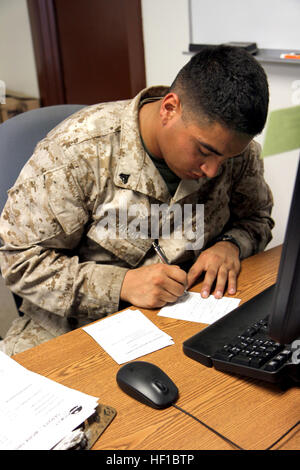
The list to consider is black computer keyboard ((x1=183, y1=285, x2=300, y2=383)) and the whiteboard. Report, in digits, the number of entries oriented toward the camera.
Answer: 1

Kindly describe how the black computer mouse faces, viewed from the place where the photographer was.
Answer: facing the viewer and to the right of the viewer

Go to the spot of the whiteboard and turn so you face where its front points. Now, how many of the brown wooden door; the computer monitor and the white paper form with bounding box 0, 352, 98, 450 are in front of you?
2

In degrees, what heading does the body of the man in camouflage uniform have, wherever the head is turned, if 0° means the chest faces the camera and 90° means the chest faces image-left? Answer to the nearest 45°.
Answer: approximately 315°

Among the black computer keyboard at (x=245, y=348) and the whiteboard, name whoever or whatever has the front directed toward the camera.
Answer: the whiteboard

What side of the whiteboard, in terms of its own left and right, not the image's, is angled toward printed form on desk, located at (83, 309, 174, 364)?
front

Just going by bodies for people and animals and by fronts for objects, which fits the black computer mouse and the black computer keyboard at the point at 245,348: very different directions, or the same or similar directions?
very different directions

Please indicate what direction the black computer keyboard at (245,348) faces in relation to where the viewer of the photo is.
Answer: facing away from the viewer and to the left of the viewer

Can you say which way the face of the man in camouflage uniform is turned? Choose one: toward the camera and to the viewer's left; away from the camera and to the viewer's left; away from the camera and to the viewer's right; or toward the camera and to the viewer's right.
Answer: toward the camera and to the viewer's right

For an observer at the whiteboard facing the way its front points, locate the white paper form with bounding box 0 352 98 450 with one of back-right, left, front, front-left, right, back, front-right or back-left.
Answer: front

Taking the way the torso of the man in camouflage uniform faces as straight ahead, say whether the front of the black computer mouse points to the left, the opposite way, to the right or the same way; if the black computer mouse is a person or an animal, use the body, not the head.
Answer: the same way

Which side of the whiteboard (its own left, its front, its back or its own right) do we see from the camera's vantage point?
front

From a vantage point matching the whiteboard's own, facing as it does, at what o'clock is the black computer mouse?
The black computer mouse is roughly at 12 o'clock from the whiteboard.
